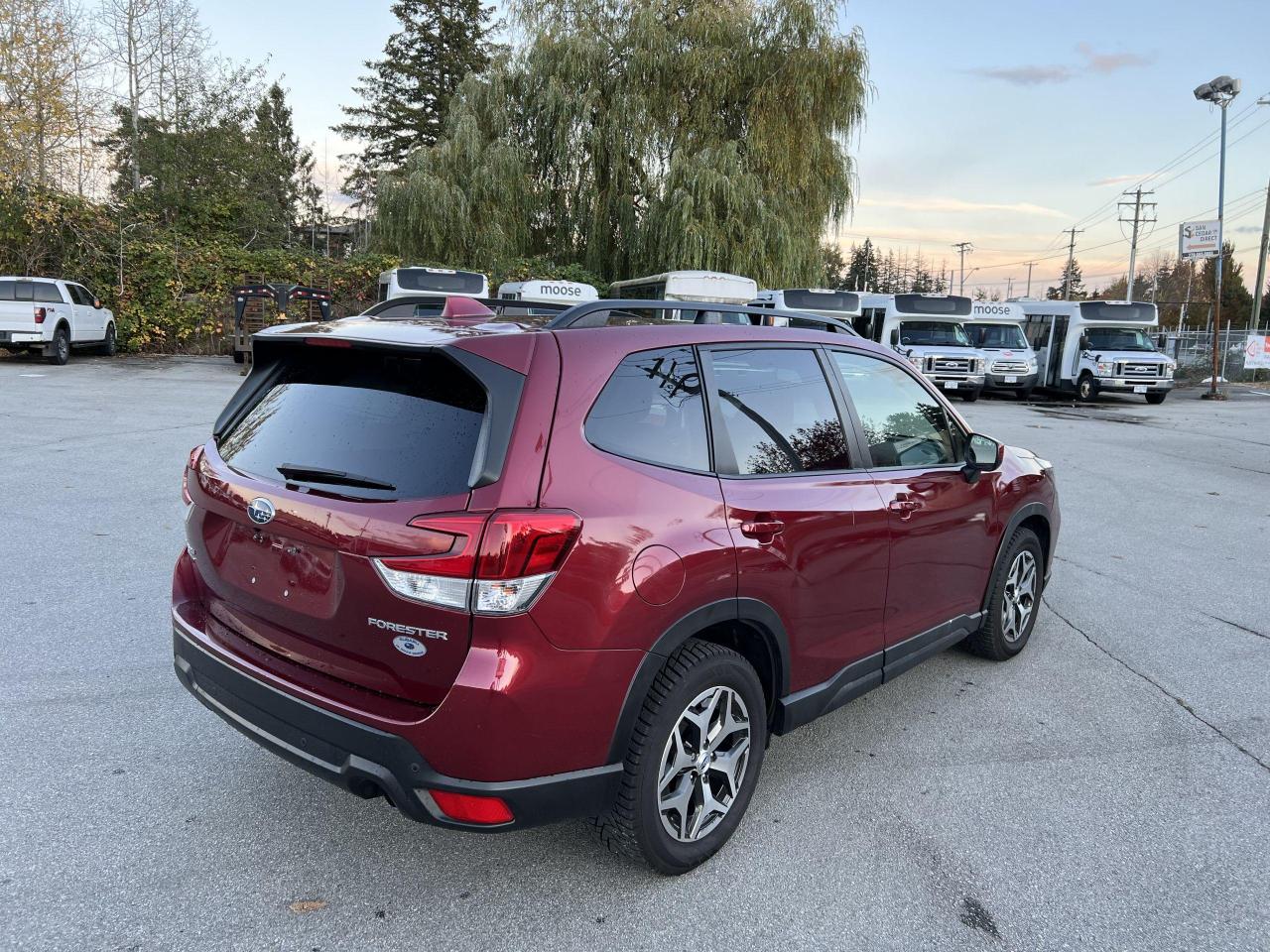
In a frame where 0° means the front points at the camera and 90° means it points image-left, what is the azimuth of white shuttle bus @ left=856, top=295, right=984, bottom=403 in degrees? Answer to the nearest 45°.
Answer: approximately 315°

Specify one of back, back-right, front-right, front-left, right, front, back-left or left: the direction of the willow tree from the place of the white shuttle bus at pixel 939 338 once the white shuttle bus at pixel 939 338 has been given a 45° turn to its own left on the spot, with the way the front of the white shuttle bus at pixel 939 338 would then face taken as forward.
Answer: back

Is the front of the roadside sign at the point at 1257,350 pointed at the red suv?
yes

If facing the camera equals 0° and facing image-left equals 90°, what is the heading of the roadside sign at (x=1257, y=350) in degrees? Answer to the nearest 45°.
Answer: approximately 0°

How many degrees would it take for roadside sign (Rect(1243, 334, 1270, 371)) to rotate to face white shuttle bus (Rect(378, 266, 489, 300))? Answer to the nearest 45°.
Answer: approximately 45° to its right

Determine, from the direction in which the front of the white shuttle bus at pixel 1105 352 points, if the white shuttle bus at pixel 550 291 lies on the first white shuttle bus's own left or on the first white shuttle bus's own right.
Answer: on the first white shuttle bus's own right

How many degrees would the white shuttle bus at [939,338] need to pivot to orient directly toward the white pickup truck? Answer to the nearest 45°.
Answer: approximately 90° to its right

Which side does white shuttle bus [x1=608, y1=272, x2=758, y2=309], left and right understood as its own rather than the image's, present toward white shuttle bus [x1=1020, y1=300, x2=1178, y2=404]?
left

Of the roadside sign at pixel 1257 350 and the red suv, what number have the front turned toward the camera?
1

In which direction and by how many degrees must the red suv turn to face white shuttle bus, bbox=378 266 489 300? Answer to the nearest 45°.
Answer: approximately 45° to its left

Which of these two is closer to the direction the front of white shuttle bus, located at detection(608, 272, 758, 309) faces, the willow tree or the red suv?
the red suv

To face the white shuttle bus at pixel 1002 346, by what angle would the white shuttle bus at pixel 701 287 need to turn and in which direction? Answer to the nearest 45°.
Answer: approximately 90° to its left
